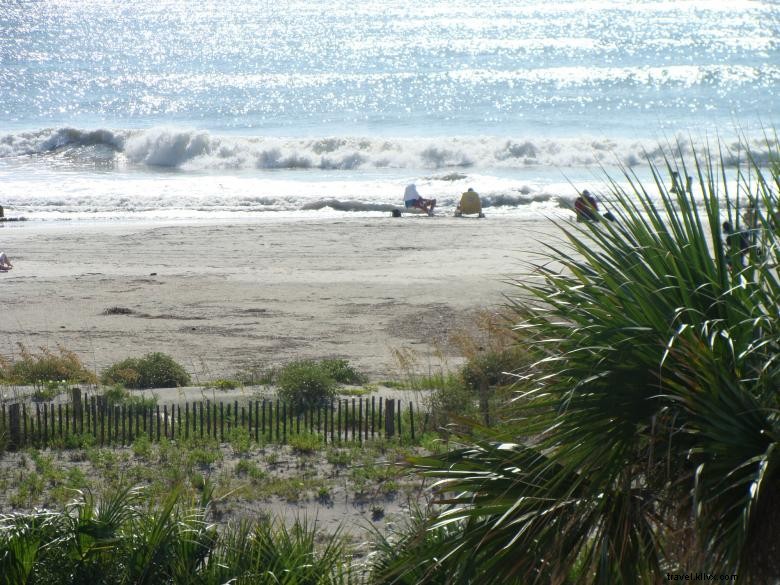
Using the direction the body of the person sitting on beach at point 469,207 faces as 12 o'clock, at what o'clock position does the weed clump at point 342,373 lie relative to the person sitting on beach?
The weed clump is roughly at 6 o'clock from the person sitting on beach.

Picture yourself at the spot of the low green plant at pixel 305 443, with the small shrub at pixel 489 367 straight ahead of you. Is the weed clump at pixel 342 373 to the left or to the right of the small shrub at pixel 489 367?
left

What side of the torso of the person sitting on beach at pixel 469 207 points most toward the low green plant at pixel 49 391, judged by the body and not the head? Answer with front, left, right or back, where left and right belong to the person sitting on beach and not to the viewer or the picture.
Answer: back

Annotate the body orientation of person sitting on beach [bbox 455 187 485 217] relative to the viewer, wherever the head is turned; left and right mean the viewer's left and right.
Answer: facing away from the viewer

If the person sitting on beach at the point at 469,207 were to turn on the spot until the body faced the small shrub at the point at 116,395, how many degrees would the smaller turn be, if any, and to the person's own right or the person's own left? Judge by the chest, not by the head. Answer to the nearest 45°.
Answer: approximately 180°
